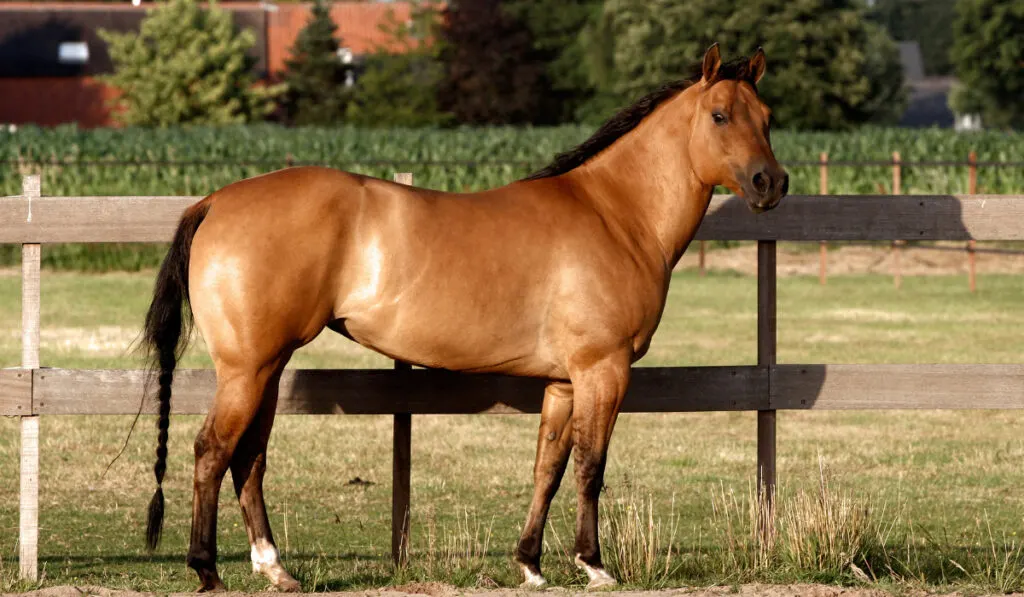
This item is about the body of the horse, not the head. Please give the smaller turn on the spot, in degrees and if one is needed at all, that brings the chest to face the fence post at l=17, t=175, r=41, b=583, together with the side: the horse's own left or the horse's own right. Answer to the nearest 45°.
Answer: approximately 180°

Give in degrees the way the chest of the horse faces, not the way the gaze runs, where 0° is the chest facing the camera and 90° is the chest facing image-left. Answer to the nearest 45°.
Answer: approximately 270°

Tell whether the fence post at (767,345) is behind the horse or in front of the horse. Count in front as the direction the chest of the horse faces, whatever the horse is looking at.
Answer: in front

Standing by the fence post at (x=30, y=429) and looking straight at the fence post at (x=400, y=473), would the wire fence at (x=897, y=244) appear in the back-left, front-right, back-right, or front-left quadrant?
front-left
